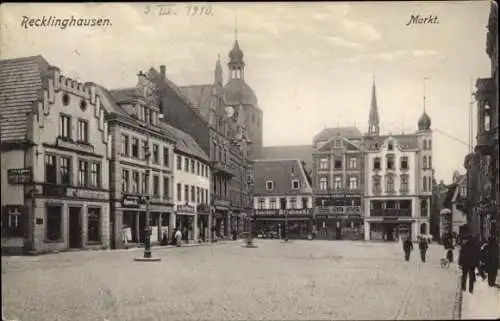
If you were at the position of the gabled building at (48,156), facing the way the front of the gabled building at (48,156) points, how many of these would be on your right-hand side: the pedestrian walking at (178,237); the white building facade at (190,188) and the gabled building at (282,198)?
0

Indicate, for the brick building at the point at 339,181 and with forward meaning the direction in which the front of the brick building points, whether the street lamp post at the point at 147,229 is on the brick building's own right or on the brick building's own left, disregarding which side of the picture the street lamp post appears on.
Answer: on the brick building's own right

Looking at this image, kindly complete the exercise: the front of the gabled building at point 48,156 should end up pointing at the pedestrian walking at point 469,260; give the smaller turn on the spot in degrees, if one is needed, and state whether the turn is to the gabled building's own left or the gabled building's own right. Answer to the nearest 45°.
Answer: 0° — it already faces them

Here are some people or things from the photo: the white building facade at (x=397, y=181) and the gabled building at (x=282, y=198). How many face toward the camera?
2

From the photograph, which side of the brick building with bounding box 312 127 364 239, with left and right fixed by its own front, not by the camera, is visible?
front

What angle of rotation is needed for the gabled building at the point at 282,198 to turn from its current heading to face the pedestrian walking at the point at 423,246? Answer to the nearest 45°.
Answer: approximately 45° to its left

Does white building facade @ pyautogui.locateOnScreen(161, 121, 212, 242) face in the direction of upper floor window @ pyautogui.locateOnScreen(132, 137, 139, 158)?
no

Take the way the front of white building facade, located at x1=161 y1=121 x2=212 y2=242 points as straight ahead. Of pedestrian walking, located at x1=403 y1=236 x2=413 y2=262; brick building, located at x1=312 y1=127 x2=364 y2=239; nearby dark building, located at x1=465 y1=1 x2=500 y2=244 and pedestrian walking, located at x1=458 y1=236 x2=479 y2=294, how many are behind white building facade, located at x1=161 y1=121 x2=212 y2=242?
0

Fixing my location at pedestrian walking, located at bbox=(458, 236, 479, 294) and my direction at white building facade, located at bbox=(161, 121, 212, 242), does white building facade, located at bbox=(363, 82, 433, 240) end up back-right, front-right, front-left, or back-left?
front-right

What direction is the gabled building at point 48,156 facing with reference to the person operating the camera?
facing the viewer and to the right of the viewer

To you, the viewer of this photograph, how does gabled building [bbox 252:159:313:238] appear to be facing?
facing the viewer

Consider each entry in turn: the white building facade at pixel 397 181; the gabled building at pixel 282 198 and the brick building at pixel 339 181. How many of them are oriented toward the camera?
3
